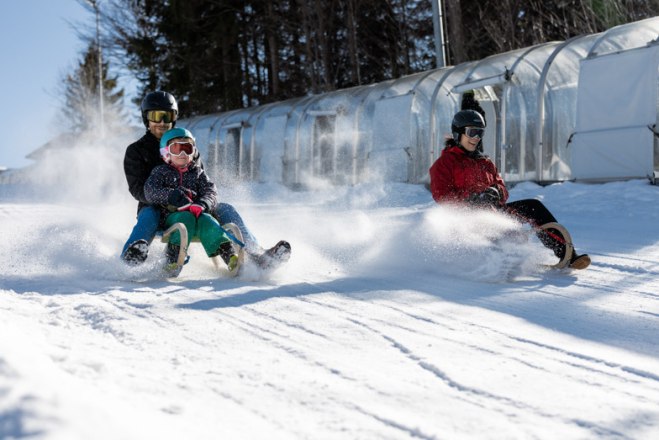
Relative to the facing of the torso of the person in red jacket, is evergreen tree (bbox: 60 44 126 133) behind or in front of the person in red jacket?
behind

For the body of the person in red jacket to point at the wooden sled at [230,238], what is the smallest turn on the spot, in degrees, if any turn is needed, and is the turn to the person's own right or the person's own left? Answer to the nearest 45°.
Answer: approximately 90° to the person's own right

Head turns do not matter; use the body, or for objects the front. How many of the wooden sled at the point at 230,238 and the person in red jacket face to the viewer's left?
0

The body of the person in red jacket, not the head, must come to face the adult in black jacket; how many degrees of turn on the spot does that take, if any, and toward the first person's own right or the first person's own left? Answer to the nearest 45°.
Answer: approximately 135° to the first person's own right

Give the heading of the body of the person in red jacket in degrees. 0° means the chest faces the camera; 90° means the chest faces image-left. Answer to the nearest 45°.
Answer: approximately 315°

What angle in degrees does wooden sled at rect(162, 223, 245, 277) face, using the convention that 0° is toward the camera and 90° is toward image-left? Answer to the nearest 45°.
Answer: approximately 315°

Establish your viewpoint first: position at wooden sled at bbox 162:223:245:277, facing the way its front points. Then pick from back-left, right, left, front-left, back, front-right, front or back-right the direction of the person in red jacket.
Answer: front-left
